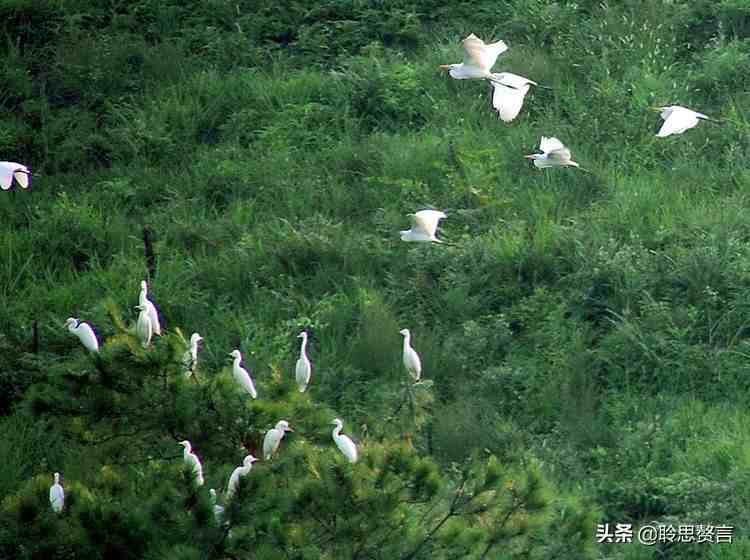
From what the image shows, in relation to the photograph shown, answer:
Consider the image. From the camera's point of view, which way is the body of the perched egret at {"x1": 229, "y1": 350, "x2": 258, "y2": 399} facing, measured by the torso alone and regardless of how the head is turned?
to the viewer's left

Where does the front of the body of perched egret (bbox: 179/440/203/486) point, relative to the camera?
to the viewer's left

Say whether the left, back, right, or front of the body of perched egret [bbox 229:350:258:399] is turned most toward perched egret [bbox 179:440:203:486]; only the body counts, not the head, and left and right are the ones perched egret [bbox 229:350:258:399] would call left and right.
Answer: left

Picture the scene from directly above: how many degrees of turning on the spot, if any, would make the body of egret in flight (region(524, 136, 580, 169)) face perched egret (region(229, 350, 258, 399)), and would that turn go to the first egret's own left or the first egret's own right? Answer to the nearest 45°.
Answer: approximately 45° to the first egret's own left

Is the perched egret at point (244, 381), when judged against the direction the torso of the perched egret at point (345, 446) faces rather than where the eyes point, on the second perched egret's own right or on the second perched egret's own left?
on the second perched egret's own right

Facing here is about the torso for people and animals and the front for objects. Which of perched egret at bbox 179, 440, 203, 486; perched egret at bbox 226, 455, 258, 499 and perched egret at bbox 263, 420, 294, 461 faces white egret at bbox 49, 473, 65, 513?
perched egret at bbox 179, 440, 203, 486

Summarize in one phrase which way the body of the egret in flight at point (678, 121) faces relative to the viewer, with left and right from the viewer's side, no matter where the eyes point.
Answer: facing to the left of the viewer

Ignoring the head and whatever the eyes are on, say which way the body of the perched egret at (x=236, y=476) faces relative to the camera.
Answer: to the viewer's right

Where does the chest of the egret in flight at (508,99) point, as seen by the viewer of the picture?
to the viewer's left

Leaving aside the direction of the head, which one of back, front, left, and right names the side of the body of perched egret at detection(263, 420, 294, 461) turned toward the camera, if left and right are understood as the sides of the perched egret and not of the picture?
right

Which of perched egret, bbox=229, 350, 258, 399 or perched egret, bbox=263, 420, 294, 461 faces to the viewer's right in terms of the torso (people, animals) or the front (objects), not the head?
perched egret, bbox=263, 420, 294, 461

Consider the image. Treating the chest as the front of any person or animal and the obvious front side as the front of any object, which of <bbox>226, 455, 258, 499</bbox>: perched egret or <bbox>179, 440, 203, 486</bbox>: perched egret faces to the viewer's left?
<bbox>179, 440, 203, 486</bbox>: perched egret

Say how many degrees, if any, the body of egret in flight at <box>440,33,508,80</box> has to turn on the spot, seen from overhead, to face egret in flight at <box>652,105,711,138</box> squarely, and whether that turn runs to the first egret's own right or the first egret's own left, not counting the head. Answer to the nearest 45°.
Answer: approximately 180°

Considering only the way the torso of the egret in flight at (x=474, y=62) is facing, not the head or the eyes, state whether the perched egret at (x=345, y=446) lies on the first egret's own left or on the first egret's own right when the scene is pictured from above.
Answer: on the first egret's own left

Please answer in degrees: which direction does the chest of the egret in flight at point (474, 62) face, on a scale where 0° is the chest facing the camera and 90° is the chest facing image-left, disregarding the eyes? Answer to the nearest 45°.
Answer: approximately 90°
